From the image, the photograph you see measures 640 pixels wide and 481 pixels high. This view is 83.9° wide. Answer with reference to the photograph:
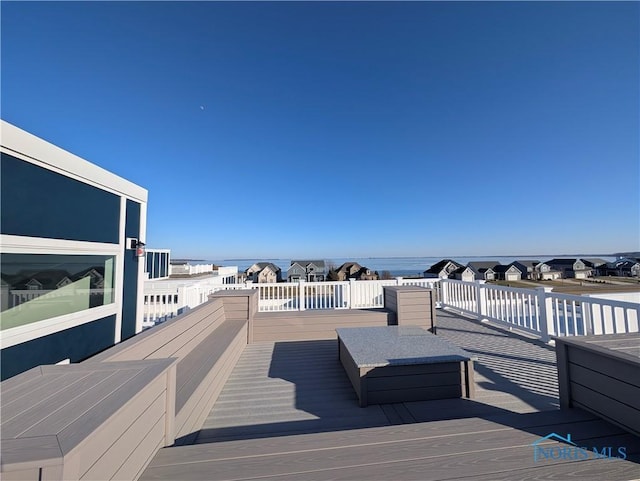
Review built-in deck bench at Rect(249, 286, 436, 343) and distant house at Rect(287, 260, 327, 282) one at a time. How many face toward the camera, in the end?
2

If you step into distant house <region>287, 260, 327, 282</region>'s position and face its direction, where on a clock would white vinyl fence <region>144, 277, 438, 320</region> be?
The white vinyl fence is roughly at 12 o'clock from the distant house.

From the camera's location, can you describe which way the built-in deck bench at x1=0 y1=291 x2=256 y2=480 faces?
facing the viewer and to the right of the viewer

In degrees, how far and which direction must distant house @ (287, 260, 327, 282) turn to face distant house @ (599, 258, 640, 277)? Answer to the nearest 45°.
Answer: approximately 90° to its left

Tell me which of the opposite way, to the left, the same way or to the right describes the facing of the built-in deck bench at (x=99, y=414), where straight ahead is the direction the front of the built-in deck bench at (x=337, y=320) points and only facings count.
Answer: to the left

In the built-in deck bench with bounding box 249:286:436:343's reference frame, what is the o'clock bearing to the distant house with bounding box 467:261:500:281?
The distant house is roughly at 7 o'clock from the built-in deck bench.

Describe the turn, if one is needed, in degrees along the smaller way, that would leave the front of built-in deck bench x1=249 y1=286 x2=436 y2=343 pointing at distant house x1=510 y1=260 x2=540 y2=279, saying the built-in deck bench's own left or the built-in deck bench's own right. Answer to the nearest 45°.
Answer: approximately 135° to the built-in deck bench's own left

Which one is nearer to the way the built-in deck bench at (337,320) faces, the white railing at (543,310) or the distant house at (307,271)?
the white railing

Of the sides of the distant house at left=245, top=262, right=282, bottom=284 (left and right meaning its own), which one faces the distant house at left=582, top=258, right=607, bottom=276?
left

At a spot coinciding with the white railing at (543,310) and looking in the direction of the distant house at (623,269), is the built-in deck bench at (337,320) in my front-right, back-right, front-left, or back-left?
back-left

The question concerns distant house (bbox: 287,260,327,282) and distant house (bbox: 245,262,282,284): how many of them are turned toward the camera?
2

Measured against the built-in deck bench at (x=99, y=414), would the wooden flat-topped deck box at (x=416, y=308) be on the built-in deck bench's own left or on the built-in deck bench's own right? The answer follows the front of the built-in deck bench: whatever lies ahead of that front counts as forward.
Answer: on the built-in deck bench's own left

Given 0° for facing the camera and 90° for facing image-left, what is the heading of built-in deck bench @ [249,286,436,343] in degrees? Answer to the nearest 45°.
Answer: approximately 0°

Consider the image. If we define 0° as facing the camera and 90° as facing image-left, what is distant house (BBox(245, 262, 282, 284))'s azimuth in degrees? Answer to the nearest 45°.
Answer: approximately 0°

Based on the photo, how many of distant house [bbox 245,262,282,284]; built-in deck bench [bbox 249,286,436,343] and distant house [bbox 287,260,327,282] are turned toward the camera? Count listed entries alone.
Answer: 3
